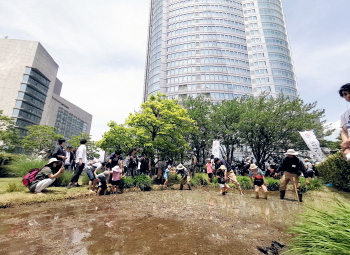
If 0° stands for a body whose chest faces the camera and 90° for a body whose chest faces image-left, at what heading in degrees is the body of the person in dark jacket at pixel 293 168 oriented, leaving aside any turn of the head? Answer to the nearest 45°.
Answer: approximately 0°

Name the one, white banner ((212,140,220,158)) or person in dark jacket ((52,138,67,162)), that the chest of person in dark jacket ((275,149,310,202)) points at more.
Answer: the person in dark jacket

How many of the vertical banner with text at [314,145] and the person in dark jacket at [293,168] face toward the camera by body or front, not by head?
2

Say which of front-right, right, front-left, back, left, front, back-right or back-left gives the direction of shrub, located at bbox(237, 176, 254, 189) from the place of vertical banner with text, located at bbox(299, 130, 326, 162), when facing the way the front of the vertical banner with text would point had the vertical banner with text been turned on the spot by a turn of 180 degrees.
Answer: back-left

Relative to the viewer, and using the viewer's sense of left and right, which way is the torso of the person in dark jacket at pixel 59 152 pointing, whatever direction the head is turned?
facing to the right of the viewer

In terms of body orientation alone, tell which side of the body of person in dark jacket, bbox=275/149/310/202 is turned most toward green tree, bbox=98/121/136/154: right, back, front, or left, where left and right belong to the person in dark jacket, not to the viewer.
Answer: right

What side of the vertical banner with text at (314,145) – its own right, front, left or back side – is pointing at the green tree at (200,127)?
right

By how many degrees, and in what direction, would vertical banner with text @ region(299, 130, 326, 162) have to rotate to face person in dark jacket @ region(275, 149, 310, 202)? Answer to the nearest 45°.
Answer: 0° — it already faces them

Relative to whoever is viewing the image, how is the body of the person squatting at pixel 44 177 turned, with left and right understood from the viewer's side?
facing to the right of the viewer

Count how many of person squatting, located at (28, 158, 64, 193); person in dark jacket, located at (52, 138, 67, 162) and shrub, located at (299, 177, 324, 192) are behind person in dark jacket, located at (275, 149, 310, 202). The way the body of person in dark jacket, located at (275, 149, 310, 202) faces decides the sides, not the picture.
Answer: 1
